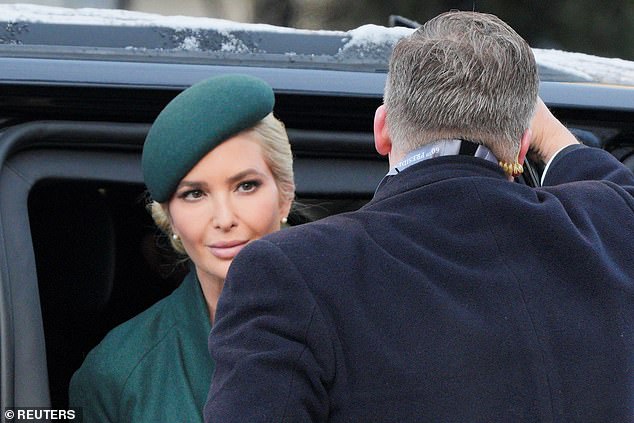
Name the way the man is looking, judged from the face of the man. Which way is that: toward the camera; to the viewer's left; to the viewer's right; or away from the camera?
away from the camera

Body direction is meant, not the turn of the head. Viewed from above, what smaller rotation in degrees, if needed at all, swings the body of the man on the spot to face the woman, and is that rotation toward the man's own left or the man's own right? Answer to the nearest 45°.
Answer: approximately 45° to the man's own left

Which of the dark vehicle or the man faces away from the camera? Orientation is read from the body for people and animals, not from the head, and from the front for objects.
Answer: the man

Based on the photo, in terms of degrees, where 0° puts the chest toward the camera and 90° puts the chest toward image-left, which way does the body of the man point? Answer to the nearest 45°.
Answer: approximately 180°
